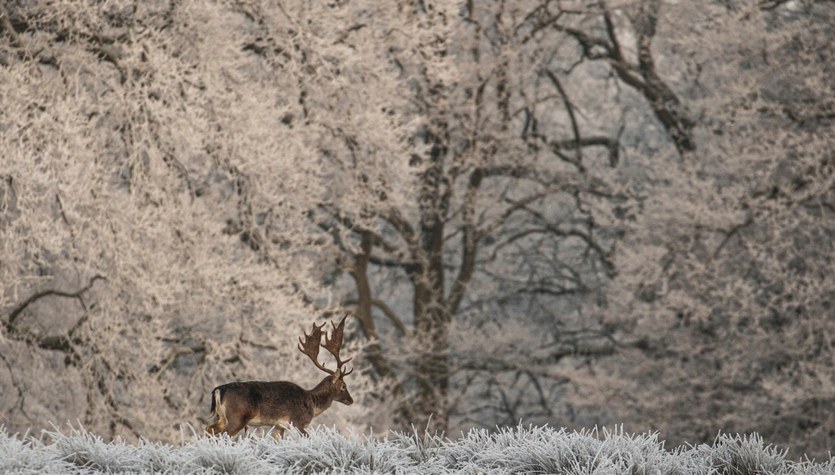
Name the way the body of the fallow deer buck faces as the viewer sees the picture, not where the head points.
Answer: to the viewer's right
